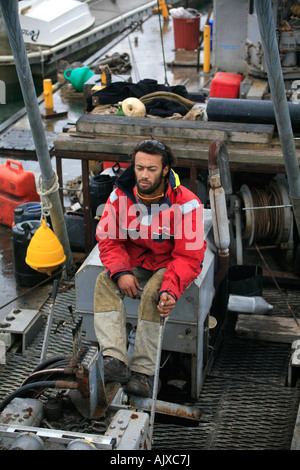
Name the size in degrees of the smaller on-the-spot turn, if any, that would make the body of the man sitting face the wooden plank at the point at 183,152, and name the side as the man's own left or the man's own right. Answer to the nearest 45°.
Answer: approximately 135° to the man's own right

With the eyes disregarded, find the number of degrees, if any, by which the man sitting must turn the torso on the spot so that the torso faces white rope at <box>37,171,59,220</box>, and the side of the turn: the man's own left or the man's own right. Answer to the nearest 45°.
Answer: approximately 90° to the man's own right

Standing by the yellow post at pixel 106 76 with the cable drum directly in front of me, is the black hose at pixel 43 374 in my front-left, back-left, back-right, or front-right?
front-right

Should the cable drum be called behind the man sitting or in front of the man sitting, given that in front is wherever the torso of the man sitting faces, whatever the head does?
behind

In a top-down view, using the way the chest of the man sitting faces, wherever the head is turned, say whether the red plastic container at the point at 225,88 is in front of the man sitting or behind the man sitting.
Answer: behind

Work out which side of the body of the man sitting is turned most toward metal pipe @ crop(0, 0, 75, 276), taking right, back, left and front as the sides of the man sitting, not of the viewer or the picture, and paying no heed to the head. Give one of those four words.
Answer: right

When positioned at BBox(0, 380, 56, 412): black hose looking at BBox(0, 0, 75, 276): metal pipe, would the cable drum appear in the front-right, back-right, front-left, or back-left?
front-right

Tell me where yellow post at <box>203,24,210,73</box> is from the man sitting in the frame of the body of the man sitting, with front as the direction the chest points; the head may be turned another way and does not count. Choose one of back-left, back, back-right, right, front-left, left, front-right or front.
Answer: back-right

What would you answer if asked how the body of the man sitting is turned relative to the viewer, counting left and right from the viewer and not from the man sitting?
facing the viewer and to the left of the viewer

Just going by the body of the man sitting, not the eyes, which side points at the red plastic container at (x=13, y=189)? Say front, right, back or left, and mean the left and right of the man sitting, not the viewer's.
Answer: right

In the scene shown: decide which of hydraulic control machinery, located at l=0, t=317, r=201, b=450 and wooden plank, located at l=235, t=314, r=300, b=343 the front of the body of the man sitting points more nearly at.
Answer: the hydraulic control machinery
